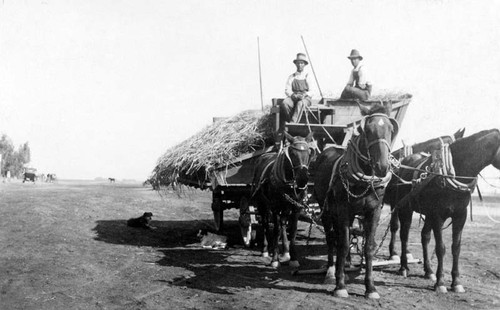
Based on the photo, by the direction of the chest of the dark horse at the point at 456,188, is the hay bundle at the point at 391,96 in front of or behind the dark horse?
behind

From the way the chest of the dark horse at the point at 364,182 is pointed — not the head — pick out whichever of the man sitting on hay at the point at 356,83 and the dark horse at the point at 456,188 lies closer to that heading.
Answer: the dark horse

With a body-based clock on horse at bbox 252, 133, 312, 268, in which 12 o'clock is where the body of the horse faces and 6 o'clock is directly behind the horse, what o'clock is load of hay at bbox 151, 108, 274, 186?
The load of hay is roughly at 6 o'clock from the horse.

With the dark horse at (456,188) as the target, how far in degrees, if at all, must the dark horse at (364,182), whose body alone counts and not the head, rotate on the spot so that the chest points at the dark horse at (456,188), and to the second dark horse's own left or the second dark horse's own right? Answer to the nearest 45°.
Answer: approximately 90° to the second dark horse's own left

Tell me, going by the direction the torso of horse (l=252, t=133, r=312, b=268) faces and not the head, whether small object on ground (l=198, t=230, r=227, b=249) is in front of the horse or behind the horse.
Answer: behind

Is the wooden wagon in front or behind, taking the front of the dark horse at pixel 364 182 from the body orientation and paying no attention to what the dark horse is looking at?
behind

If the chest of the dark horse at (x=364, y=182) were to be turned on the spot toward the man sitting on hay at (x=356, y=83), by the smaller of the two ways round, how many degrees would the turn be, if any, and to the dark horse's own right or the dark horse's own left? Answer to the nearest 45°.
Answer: approximately 135° to the dark horse's own left

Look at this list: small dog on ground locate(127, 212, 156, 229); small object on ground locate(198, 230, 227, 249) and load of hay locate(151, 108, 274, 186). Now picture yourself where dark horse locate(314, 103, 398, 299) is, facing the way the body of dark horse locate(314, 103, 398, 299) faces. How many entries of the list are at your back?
3

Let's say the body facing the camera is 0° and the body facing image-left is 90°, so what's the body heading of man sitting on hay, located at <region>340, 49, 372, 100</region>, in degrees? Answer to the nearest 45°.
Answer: approximately 45°

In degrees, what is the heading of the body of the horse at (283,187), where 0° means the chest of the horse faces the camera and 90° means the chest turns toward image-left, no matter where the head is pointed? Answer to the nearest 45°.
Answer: approximately 315°

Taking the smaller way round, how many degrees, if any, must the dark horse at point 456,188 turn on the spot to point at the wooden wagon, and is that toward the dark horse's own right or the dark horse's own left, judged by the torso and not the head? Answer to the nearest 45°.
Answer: approximately 180°
